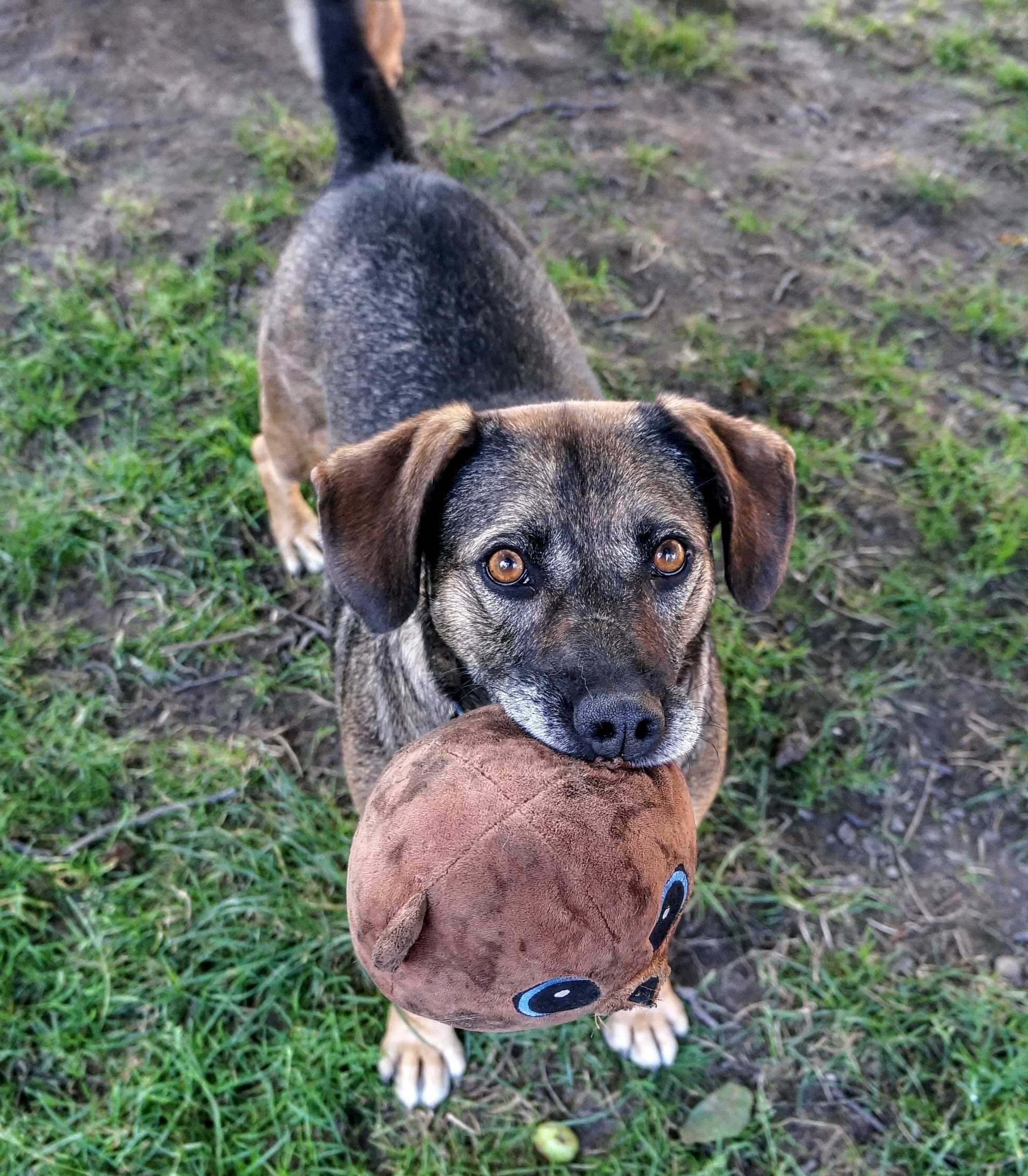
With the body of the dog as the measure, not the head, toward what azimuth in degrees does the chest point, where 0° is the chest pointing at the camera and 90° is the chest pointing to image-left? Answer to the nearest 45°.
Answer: approximately 0°
